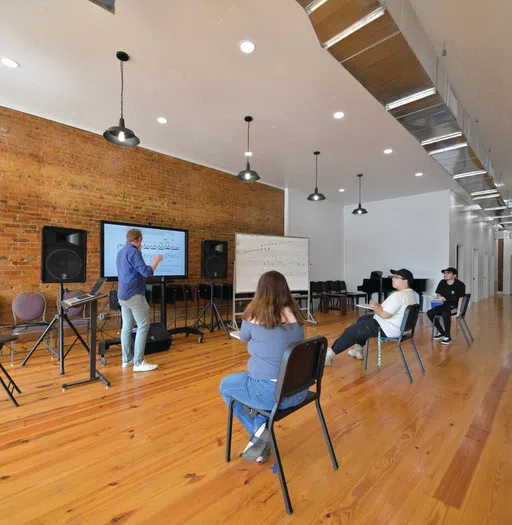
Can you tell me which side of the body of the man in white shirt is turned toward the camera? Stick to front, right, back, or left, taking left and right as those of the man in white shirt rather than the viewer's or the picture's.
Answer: left

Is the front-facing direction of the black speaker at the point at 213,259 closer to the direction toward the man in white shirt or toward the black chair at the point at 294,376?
the black chair

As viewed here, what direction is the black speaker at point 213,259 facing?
toward the camera

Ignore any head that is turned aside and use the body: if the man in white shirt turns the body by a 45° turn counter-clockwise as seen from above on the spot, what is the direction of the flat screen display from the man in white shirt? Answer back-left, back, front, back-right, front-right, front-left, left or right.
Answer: front-right

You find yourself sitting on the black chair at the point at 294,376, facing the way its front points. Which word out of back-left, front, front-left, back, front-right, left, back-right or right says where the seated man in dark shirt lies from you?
right

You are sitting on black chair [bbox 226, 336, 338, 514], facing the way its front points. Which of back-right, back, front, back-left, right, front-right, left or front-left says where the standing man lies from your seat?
front

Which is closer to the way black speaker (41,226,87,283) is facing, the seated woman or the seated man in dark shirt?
the seated woman

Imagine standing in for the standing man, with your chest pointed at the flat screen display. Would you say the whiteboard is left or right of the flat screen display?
right

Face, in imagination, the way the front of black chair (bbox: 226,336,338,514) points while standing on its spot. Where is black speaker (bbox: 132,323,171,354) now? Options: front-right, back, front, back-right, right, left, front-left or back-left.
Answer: front

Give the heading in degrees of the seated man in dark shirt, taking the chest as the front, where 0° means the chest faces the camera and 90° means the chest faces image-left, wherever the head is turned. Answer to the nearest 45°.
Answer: approximately 45°

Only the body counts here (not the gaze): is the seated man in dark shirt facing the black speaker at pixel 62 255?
yes

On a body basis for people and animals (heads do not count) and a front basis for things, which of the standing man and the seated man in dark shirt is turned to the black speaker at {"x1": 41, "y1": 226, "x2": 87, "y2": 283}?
the seated man in dark shirt

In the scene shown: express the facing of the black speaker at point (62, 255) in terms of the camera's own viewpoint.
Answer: facing the viewer

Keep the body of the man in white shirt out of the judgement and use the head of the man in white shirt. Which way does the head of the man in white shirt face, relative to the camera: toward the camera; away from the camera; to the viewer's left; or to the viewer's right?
to the viewer's left
